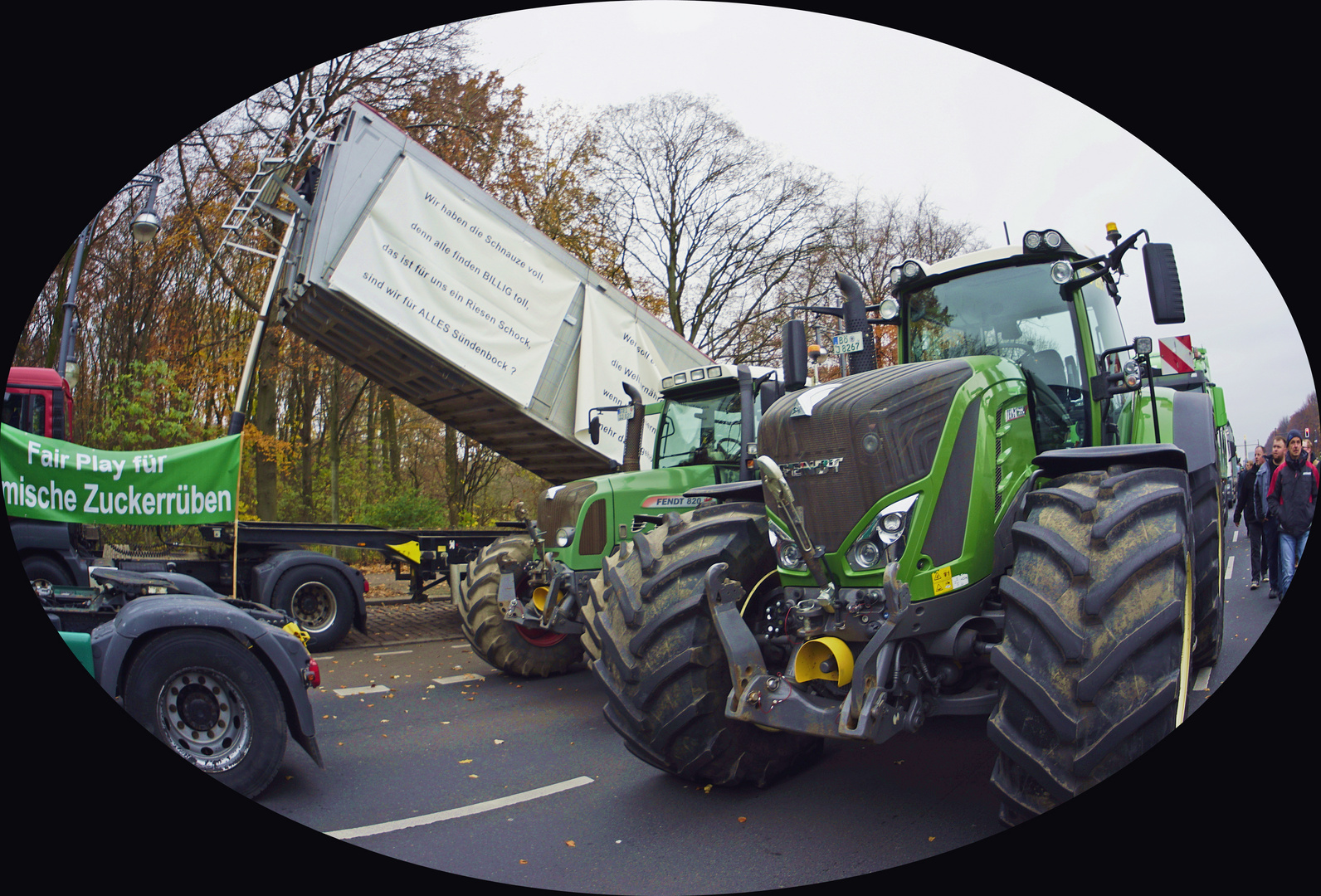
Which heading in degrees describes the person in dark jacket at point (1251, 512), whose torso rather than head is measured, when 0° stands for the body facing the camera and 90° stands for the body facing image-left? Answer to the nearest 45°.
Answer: approximately 0°

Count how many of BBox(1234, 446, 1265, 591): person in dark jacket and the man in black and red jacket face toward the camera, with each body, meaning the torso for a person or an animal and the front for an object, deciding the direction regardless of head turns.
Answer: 2

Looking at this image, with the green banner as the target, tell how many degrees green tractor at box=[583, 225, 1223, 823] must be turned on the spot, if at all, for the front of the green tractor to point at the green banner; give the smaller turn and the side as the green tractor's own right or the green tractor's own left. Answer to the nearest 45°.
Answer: approximately 45° to the green tractor's own right

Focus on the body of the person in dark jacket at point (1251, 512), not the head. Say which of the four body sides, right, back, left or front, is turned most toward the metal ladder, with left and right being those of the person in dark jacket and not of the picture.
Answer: right

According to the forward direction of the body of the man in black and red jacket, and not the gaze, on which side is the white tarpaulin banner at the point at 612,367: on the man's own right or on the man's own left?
on the man's own right
